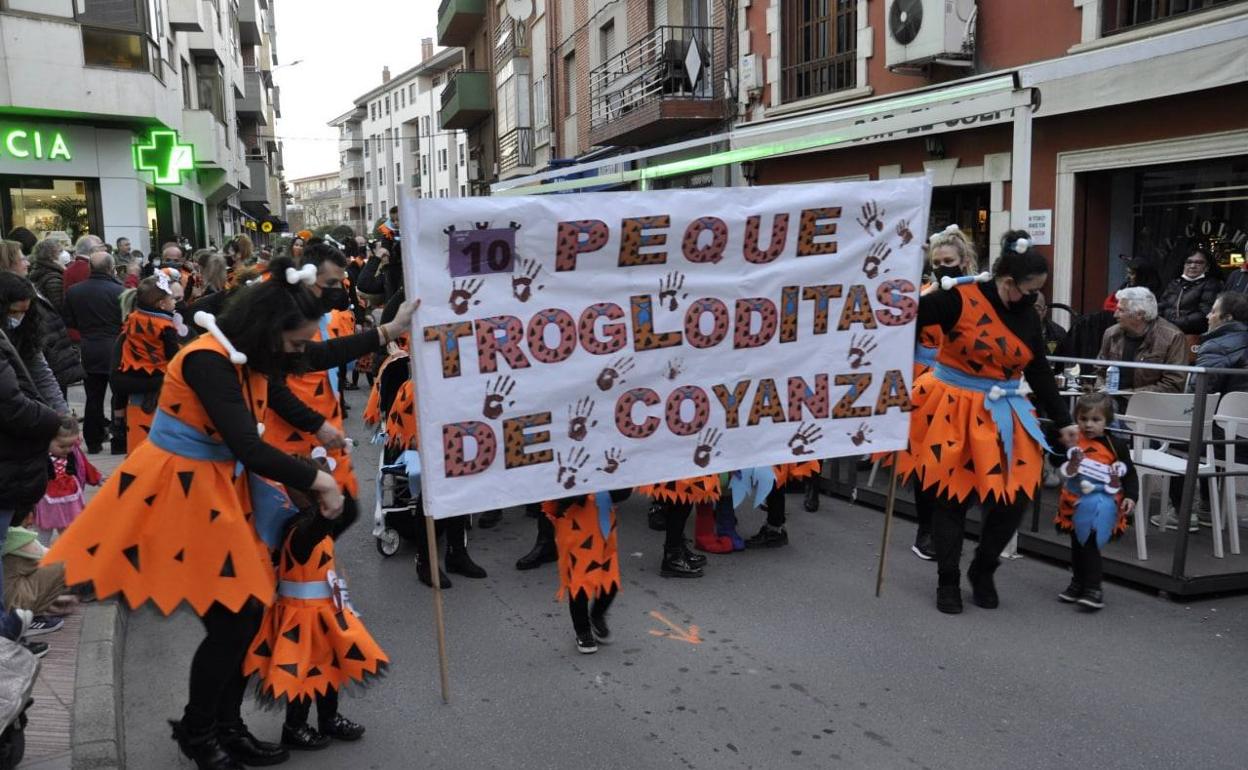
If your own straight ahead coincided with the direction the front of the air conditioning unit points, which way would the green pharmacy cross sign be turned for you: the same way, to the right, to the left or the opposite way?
to the left

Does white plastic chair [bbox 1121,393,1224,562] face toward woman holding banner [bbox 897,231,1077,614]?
no

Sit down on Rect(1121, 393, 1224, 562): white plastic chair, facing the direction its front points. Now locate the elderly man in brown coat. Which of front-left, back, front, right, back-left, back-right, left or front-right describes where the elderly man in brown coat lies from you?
front

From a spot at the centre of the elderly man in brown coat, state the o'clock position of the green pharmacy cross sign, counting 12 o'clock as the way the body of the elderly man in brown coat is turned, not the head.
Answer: The green pharmacy cross sign is roughly at 2 o'clock from the elderly man in brown coat.

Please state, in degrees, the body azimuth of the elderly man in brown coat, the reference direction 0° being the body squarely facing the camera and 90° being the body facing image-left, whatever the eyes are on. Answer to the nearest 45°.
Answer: approximately 45°

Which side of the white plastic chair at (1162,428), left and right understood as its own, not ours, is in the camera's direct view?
back

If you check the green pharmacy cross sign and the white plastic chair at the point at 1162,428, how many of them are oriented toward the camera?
1

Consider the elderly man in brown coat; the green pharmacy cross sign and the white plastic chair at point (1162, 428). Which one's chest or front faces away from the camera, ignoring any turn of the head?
the white plastic chair

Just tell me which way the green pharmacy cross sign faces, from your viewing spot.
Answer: facing the viewer

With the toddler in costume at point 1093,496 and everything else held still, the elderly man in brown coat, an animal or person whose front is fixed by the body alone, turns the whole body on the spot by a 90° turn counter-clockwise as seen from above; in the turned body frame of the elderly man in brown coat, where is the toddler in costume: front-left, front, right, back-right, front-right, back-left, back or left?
front-right

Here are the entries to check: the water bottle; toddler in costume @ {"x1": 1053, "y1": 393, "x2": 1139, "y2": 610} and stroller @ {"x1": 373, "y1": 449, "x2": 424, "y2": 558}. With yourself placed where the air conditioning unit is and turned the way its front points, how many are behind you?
0

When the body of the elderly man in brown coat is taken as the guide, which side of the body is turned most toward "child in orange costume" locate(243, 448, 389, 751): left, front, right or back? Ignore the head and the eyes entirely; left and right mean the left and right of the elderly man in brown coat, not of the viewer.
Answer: front

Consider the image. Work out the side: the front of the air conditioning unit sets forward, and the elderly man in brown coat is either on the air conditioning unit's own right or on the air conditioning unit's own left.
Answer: on the air conditioning unit's own left

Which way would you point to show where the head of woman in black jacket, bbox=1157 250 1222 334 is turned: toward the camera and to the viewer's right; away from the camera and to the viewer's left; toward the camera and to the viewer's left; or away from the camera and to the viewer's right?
toward the camera and to the viewer's left

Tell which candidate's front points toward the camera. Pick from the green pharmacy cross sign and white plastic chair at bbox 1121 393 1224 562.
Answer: the green pharmacy cross sign

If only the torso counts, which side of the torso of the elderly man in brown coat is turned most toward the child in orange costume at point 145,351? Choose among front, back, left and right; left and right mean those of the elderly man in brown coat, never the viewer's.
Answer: front

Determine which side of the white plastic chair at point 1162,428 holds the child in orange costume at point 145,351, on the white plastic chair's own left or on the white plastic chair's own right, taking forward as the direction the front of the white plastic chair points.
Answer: on the white plastic chair's own left

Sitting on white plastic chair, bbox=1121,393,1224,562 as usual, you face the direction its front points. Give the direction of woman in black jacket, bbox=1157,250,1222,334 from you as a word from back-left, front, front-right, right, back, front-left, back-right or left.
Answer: front

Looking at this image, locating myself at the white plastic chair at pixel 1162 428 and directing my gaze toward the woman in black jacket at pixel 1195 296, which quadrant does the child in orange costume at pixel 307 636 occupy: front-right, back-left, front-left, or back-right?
back-left

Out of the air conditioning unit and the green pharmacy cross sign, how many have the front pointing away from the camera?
0
